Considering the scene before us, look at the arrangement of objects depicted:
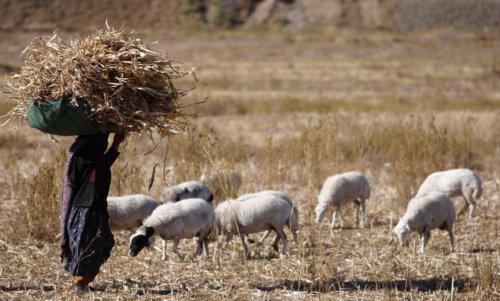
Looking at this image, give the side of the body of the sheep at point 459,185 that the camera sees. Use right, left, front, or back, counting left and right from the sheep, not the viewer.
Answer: left

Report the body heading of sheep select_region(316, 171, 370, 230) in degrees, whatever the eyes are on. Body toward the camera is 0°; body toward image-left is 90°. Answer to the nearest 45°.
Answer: approximately 45°

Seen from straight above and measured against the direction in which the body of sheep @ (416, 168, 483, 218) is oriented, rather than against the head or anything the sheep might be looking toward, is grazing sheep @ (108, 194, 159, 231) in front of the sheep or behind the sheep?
in front

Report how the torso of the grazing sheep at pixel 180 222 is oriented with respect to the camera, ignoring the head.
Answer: to the viewer's left

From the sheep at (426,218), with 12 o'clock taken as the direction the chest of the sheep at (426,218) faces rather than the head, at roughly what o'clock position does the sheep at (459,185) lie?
the sheep at (459,185) is roughly at 5 o'clock from the sheep at (426,218).

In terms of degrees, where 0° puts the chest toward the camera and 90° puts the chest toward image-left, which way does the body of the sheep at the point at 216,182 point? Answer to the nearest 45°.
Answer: approximately 90°

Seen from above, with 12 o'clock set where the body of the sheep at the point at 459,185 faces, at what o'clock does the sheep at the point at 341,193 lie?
the sheep at the point at 341,193 is roughly at 11 o'clock from the sheep at the point at 459,185.

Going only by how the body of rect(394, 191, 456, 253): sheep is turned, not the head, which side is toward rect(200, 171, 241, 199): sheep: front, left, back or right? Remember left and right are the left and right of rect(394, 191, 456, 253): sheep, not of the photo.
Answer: right

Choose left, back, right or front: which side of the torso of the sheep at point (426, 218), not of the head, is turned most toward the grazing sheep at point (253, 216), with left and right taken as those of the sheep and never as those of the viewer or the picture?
front
